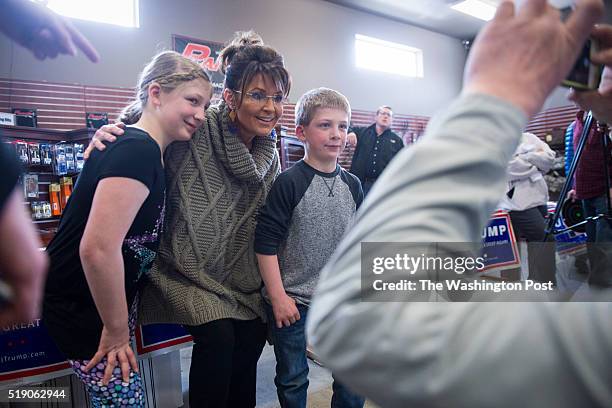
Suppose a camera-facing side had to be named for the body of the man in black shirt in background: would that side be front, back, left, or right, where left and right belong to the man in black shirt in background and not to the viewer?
front

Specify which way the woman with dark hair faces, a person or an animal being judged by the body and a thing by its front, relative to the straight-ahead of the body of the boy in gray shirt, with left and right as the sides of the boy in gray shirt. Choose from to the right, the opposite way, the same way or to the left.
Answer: the same way

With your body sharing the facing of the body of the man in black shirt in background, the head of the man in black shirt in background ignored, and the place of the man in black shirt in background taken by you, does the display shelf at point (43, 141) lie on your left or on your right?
on your right

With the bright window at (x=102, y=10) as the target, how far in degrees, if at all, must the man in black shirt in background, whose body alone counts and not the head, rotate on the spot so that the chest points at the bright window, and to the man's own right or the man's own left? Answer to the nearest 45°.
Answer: approximately 90° to the man's own right

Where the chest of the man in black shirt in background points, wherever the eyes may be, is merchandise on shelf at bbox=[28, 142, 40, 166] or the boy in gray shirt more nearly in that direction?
the boy in gray shirt

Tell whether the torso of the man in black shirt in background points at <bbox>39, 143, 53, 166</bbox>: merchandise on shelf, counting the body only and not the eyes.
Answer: no

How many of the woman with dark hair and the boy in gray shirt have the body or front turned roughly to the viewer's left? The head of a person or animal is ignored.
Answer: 0

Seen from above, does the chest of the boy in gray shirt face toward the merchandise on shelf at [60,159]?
no

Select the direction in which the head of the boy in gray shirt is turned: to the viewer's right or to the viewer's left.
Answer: to the viewer's right

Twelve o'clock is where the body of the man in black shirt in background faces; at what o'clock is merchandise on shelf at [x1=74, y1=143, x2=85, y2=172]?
The merchandise on shelf is roughly at 2 o'clock from the man in black shirt in background.

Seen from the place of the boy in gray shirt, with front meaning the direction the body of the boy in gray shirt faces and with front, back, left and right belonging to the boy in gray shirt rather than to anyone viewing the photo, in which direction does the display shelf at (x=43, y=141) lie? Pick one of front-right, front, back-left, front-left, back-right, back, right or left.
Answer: back

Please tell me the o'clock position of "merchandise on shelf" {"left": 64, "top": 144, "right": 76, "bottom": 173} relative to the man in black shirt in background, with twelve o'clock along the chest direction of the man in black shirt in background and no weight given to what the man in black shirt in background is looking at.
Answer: The merchandise on shelf is roughly at 2 o'clock from the man in black shirt in background.

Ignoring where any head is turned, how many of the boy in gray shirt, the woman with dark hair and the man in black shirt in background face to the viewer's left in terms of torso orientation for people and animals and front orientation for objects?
0

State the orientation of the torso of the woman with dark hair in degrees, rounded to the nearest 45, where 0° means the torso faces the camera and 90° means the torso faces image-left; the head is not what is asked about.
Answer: approximately 315°

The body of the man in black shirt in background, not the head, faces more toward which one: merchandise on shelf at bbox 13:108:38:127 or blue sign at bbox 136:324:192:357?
the blue sign

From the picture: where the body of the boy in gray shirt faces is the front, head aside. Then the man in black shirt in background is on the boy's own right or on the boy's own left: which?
on the boy's own left

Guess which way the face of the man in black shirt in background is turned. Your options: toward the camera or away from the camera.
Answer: toward the camera
